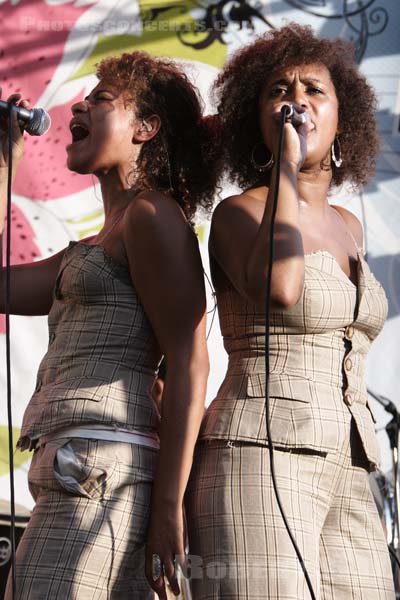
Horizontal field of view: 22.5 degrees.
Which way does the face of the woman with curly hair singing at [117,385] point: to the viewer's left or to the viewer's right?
to the viewer's left

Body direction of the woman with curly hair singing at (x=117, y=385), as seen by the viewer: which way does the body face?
to the viewer's left

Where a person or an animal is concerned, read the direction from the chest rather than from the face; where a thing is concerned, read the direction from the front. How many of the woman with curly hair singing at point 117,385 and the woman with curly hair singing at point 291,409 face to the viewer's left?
1
